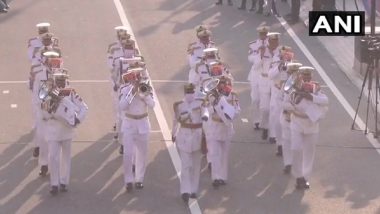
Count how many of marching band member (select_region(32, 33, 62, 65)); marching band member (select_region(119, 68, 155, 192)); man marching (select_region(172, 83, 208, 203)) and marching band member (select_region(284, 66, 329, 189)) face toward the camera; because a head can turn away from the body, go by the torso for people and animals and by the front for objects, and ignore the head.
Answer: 4

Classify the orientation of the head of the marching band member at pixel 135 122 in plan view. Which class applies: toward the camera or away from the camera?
toward the camera

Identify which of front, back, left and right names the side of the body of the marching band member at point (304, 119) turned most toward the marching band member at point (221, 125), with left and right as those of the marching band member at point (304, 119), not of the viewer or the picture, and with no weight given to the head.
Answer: right

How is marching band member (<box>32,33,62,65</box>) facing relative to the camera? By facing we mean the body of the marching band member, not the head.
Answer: toward the camera

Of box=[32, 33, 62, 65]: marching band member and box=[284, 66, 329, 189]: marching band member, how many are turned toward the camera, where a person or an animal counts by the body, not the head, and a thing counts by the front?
2

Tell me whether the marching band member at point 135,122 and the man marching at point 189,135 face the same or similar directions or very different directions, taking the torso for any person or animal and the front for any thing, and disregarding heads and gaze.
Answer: same or similar directions

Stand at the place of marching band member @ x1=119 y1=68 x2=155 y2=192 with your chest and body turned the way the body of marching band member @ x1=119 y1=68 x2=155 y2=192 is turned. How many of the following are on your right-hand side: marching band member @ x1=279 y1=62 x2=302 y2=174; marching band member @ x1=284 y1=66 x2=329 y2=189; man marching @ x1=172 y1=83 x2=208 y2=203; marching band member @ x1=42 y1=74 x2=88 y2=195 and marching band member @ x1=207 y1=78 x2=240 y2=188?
1

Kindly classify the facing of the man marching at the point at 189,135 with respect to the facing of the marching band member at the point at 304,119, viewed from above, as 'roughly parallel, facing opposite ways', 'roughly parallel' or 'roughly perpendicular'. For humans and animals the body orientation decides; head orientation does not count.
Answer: roughly parallel

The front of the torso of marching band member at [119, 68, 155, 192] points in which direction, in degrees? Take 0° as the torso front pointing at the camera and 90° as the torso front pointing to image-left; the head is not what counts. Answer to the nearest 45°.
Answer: approximately 0°

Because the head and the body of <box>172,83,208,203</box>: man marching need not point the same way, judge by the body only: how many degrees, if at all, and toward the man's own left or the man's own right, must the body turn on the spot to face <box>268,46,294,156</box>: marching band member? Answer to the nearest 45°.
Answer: approximately 135° to the man's own left

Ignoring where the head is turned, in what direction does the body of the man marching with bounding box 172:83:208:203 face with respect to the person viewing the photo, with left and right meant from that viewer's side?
facing the viewer

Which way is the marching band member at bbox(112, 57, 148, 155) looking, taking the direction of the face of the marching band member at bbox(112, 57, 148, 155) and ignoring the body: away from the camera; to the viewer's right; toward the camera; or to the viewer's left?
toward the camera

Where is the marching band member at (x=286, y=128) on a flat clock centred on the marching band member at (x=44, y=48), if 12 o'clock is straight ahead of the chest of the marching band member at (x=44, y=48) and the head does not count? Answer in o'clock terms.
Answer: the marching band member at (x=286, y=128) is roughly at 10 o'clock from the marching band member at (x=44, y=48).
